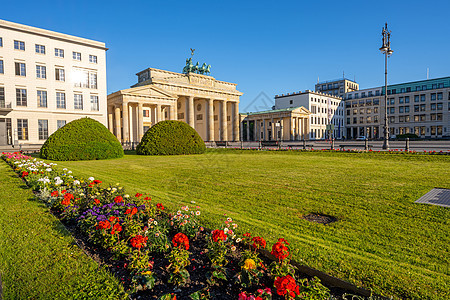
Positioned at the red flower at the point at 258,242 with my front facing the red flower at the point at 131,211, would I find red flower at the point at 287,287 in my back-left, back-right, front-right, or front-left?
back-left

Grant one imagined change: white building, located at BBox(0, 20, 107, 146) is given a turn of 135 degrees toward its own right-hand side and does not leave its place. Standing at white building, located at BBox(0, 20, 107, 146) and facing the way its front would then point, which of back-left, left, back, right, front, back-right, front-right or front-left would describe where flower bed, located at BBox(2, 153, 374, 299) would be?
left

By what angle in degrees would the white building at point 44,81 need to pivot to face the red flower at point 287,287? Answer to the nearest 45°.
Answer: approximately 45° to its right

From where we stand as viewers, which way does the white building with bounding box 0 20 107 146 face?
facing the viewer and to the right of the viewer

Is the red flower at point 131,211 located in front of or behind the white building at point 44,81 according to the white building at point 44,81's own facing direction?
in front

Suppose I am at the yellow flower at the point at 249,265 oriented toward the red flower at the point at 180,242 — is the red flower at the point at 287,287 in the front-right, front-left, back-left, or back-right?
back-left

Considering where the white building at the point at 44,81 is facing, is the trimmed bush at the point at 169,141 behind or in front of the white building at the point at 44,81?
in front
